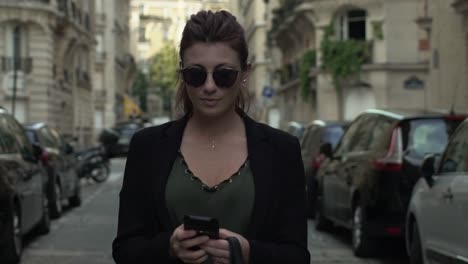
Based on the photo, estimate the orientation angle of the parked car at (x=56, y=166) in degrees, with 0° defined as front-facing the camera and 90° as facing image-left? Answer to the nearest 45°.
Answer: approximately 225°

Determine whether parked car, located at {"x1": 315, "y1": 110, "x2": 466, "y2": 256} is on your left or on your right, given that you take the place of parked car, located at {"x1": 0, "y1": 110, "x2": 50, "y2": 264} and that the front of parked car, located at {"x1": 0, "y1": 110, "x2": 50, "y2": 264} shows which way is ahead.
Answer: on your right

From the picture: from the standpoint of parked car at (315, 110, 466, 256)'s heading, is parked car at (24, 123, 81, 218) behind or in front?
in front

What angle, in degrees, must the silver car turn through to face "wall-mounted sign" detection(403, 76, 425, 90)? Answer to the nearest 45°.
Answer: approximately 45° to its right

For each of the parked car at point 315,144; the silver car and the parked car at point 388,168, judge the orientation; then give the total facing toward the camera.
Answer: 0

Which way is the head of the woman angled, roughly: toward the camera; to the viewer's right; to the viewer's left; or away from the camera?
toward the camera

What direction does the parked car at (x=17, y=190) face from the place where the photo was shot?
facing away from the viewer and to the right of the viewer

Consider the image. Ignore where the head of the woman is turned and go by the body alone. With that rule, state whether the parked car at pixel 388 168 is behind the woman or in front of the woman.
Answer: behind

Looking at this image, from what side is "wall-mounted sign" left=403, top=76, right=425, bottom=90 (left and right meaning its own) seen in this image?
front

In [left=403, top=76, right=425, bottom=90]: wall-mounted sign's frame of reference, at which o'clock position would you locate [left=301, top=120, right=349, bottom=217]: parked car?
The parked car is roughly at 12 o'clock from the wall-mounted sign.

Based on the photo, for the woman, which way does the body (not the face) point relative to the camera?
toward the camera

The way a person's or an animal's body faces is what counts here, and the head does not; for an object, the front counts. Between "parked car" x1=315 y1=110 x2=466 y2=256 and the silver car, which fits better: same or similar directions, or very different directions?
same or similar directions

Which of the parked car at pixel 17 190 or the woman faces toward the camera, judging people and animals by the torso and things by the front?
the woman

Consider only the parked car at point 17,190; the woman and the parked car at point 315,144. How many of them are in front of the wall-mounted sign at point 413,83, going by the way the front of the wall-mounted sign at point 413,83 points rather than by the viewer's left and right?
3

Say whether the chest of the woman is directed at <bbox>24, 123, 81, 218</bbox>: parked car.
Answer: no

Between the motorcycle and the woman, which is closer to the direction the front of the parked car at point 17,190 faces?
the motorcycle

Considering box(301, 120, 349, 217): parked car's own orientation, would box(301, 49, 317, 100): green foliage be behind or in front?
in front

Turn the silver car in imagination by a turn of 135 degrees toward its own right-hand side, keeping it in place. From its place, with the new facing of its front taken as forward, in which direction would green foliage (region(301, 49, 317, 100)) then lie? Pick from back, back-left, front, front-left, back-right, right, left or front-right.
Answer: left

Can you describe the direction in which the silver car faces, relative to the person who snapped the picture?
facing away from the viewer and to the left of the viewer
